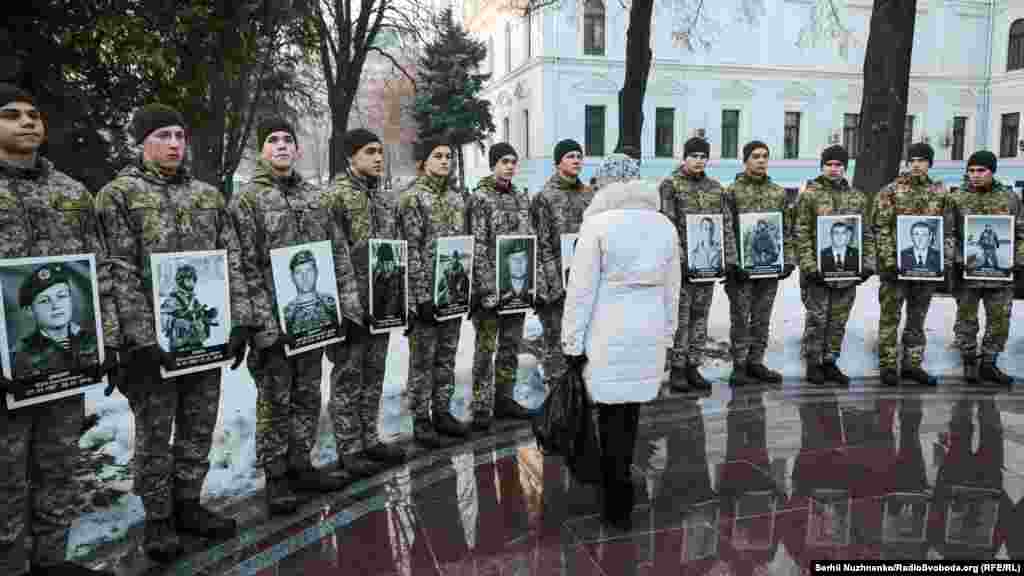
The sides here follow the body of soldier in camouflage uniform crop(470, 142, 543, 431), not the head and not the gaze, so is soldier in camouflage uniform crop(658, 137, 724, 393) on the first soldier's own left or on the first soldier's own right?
on the first soldier's own left

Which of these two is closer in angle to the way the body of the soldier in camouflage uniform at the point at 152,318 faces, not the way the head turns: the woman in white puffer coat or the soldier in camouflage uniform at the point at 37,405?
the woman in white puffer coat

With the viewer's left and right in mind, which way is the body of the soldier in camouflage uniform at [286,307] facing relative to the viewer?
facing the viewer and to the right of the viewer

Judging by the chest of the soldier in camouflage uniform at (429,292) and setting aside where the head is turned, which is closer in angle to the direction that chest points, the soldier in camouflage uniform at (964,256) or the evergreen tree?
the soldier in camouflage uniform

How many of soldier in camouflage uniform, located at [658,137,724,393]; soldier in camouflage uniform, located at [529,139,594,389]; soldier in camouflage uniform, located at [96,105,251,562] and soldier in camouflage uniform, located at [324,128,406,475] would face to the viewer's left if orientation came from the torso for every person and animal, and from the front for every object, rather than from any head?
0

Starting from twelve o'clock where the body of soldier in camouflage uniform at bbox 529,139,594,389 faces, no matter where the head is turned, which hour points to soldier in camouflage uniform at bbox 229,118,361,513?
soldier in camouflage uniform at bbox 229,118,361,513 is roughly at 3 o'clock from soldier in camouflage uniform at bbox 529,139,594,389.

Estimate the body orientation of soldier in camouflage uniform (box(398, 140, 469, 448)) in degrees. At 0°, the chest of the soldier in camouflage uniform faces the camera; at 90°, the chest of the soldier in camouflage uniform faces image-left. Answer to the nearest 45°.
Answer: approximately 315°

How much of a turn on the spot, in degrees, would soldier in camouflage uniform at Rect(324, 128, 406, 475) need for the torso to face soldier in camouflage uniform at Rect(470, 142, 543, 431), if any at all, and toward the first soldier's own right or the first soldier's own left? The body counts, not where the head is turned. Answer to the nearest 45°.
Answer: approximately 90° to the first soldier's own left

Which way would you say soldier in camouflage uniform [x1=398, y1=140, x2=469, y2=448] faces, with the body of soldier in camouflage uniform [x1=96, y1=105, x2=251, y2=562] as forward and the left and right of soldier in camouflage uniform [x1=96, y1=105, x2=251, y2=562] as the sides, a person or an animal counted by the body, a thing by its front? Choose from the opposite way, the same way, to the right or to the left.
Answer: the same way

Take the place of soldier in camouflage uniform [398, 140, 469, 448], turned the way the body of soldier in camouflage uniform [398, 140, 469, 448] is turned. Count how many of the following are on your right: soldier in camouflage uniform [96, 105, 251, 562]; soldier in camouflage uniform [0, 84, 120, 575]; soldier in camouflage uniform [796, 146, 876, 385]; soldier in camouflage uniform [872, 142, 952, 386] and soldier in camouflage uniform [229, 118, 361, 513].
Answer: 3

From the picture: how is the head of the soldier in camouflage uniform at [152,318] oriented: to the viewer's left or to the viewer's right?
to the viewer's right

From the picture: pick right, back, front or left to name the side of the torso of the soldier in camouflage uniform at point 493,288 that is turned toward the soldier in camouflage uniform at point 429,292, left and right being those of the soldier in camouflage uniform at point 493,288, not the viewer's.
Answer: right

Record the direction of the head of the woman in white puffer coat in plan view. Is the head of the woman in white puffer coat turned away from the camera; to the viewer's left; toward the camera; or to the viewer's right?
away from the camera

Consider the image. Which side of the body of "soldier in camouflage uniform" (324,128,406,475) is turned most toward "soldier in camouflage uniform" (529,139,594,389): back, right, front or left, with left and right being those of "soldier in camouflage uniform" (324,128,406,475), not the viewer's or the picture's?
left

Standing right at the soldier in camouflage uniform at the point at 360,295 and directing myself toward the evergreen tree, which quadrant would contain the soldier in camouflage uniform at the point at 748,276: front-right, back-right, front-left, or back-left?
front-right

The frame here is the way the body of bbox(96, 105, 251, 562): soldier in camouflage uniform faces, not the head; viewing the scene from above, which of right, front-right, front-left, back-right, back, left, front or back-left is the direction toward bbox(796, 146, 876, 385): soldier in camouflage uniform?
front-left

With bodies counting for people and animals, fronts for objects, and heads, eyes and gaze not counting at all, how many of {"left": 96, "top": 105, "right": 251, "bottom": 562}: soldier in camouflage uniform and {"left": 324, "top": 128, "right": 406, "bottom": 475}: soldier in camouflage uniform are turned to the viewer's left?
0

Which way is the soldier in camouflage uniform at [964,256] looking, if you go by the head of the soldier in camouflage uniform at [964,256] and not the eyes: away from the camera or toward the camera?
toward the camera
